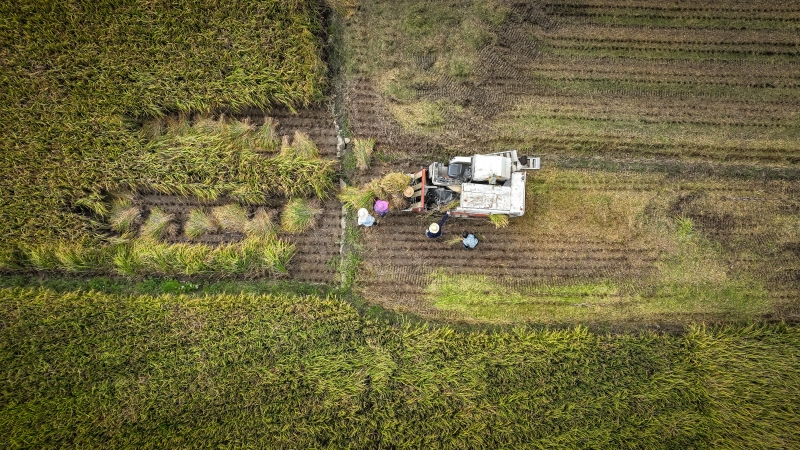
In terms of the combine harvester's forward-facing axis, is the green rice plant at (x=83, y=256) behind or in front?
in front

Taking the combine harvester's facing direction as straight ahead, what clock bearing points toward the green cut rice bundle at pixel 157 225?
The green cut rice bundle is roughly at 12 o'clock from the combine harvester.

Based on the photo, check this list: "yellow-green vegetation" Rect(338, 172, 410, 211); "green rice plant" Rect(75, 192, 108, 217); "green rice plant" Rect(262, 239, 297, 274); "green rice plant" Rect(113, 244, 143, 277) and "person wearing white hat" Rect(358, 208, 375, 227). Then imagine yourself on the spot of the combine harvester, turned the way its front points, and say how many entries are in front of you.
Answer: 5

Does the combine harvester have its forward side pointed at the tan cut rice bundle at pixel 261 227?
yes

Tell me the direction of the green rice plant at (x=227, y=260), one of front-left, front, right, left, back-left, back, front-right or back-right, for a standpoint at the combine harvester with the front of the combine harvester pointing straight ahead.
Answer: front

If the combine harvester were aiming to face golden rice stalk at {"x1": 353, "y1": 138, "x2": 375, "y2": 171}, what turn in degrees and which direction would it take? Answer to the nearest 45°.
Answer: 0° — it already faces it

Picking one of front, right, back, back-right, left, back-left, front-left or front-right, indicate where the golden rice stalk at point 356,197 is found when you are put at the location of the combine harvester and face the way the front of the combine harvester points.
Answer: front

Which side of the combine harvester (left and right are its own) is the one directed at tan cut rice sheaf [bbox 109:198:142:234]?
front

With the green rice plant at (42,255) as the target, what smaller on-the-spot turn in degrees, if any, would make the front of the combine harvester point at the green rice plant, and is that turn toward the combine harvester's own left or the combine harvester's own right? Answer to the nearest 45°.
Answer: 0° — it already faces it

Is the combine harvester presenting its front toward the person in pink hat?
yes

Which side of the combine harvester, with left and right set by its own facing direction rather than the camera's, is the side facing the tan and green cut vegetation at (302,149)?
front

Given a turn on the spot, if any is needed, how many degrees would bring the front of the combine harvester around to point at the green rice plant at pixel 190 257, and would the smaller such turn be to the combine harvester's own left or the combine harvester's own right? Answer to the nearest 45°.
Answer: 0° — it already faces it

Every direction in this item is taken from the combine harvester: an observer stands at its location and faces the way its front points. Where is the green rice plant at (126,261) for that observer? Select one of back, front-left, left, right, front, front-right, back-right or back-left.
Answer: front

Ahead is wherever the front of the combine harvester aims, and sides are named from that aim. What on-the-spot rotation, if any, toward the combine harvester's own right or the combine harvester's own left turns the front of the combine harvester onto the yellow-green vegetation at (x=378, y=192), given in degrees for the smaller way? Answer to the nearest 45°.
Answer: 0° — it already faces it

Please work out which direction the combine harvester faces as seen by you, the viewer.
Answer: facing to the left of the viewer
